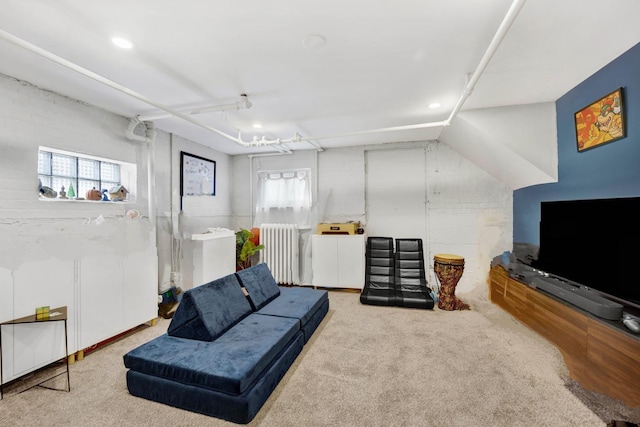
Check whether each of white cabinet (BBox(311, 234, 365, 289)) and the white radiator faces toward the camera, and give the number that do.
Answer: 2

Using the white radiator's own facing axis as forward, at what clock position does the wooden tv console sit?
The wooden tv console is roughly at 11 o'clock from the white radiator.

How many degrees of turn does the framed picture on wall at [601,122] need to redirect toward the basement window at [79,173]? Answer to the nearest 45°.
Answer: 0° — it already faces it

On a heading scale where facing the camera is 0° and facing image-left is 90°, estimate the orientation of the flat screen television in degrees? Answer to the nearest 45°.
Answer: approximately 45°

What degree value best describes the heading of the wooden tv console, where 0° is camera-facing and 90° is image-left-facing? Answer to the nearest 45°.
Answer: approximately 45°

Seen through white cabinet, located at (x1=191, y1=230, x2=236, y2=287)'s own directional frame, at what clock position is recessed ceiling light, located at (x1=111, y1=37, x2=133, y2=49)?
The recessed ceiling light is roughly at 2 o'clock from the white cabinet.

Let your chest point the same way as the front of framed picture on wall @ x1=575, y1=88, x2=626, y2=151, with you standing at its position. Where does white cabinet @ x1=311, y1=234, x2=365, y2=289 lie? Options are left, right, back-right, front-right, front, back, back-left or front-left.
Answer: front-right

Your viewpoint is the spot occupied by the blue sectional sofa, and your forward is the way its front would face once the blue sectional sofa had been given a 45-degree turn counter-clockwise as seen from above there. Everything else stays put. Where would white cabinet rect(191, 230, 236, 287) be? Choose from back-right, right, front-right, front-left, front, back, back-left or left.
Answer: left

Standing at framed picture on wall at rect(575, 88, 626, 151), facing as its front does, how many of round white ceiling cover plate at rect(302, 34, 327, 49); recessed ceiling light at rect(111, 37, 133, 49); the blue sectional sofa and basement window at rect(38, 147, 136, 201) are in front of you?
4

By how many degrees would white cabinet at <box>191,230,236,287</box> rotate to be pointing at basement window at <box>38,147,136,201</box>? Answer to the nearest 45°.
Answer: approximately 90° to its right

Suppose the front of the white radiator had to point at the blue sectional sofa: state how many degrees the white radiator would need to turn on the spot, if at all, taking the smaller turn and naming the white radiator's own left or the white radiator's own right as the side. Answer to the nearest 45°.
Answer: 0° — it already faces it

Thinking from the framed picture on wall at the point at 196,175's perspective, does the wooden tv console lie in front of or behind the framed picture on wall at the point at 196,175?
in front

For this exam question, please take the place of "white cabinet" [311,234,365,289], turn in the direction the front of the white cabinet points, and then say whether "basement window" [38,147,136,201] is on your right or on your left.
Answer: on your right

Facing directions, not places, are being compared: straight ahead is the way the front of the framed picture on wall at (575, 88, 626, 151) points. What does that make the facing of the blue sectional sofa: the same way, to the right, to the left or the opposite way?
the opposite way

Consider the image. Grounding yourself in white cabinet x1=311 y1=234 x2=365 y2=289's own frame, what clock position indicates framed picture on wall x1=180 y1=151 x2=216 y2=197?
The framed picture on wall is roughly at 3 o'clock from the white cabinet.

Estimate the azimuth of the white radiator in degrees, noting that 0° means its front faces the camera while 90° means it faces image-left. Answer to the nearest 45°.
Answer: approximately 0°
